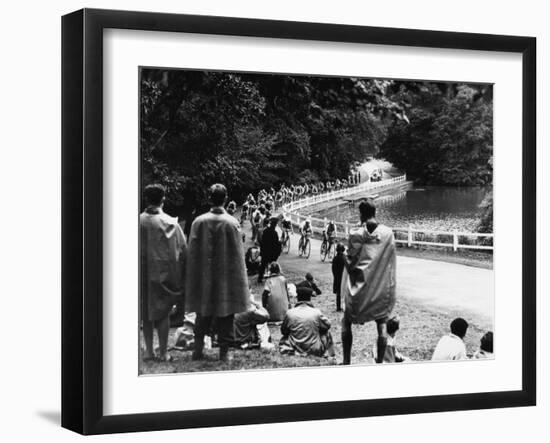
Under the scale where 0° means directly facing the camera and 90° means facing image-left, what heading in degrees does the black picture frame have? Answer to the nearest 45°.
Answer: approximately 315°
